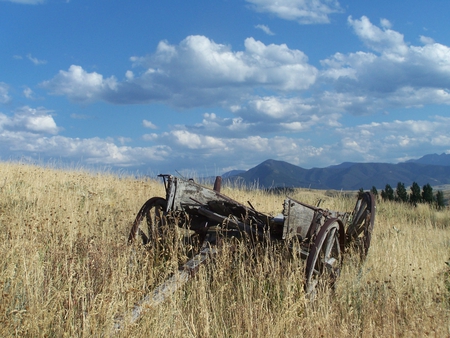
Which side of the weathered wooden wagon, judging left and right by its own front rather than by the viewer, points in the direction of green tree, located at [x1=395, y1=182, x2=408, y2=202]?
back

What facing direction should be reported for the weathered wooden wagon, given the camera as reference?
facing the viewer and to the left of the viewer
